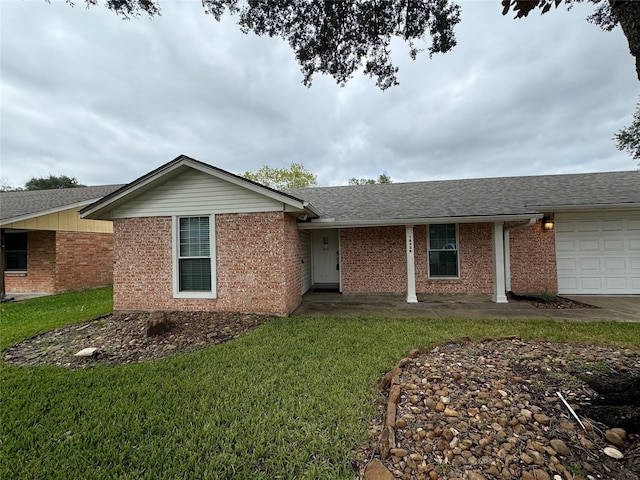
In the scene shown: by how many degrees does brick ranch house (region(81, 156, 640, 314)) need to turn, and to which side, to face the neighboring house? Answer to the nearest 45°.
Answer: approximately 90° to its right

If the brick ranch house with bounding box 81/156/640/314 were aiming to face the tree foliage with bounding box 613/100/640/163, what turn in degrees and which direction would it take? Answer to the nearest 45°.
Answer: approximately 135° to its left

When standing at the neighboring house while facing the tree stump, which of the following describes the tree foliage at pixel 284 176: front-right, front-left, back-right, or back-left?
back-left

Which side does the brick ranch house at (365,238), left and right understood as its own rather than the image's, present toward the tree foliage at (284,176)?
back

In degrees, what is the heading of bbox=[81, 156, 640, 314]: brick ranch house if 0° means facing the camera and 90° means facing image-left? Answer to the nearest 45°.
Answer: approximately 0°

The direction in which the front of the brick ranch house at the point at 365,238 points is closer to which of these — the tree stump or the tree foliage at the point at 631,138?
the tree stump

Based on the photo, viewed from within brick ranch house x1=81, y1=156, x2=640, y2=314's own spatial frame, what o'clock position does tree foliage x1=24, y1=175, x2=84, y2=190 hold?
The tree foliage is roughly at 4 o'clock from the brick ranch house.
